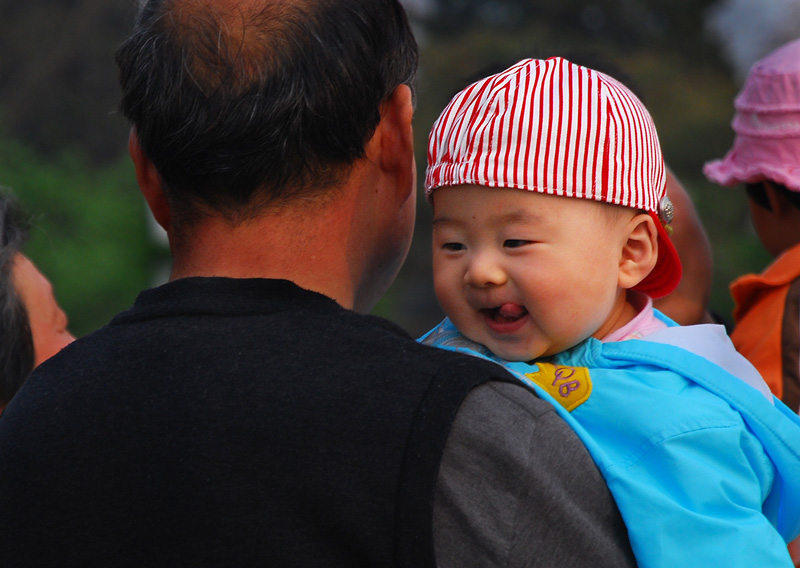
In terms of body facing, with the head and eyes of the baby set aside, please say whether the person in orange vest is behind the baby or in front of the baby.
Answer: behind

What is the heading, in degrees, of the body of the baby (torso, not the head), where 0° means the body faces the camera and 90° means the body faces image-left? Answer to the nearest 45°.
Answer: approximately 45°
